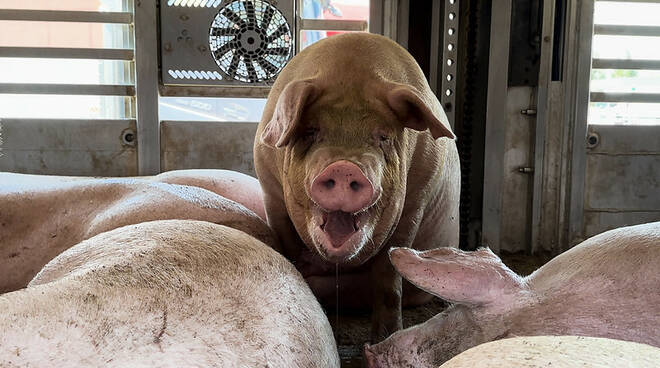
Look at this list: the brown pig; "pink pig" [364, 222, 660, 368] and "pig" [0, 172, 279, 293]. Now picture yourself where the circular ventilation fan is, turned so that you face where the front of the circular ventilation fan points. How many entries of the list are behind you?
0

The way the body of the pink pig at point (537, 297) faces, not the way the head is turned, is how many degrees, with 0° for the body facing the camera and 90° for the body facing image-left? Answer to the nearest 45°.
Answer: approximately 90°

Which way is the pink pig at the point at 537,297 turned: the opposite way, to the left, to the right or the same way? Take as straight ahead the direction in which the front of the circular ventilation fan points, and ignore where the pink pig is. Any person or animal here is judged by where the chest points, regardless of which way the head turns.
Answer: to the right

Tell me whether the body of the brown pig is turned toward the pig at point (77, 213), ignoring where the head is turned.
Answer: no

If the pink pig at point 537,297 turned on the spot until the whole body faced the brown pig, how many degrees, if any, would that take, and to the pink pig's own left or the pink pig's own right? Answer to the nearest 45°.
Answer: approximately 45° to the pink pig's own right

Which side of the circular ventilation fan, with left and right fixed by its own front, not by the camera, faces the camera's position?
front

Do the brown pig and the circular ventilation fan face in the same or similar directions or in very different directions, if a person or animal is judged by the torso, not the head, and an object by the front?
same or similar directions

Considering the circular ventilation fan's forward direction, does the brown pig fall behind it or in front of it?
in front
